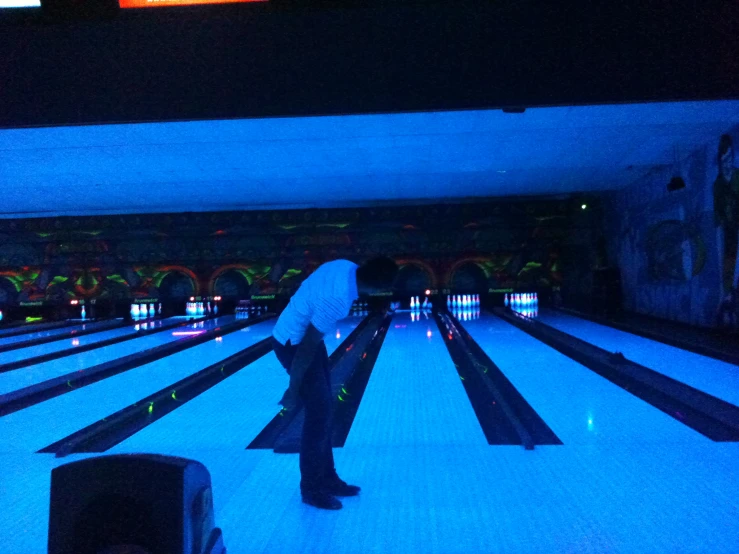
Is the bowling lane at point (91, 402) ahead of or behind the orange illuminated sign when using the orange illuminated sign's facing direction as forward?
behind

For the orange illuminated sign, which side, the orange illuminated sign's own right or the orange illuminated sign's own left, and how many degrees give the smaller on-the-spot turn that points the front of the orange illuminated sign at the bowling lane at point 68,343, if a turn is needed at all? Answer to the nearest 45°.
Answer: approximately 180°

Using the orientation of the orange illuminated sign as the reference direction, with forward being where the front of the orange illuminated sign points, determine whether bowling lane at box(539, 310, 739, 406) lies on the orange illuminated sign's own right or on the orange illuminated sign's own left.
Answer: on the orange illuminated sign's own left

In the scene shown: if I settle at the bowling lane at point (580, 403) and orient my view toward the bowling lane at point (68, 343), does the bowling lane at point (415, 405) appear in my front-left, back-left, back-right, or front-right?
front-left

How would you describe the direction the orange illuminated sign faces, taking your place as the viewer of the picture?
facing the viewer
